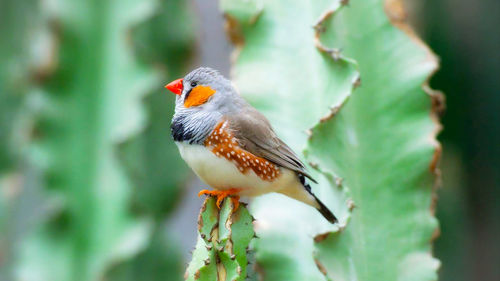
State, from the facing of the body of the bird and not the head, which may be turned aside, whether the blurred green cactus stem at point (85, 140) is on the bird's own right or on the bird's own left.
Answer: on the bird's own right

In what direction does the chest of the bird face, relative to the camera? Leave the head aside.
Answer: to the viewer's left

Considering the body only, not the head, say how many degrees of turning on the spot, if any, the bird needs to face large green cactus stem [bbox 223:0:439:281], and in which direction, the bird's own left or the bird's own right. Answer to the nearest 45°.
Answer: approximately 135° to the bird's own right
